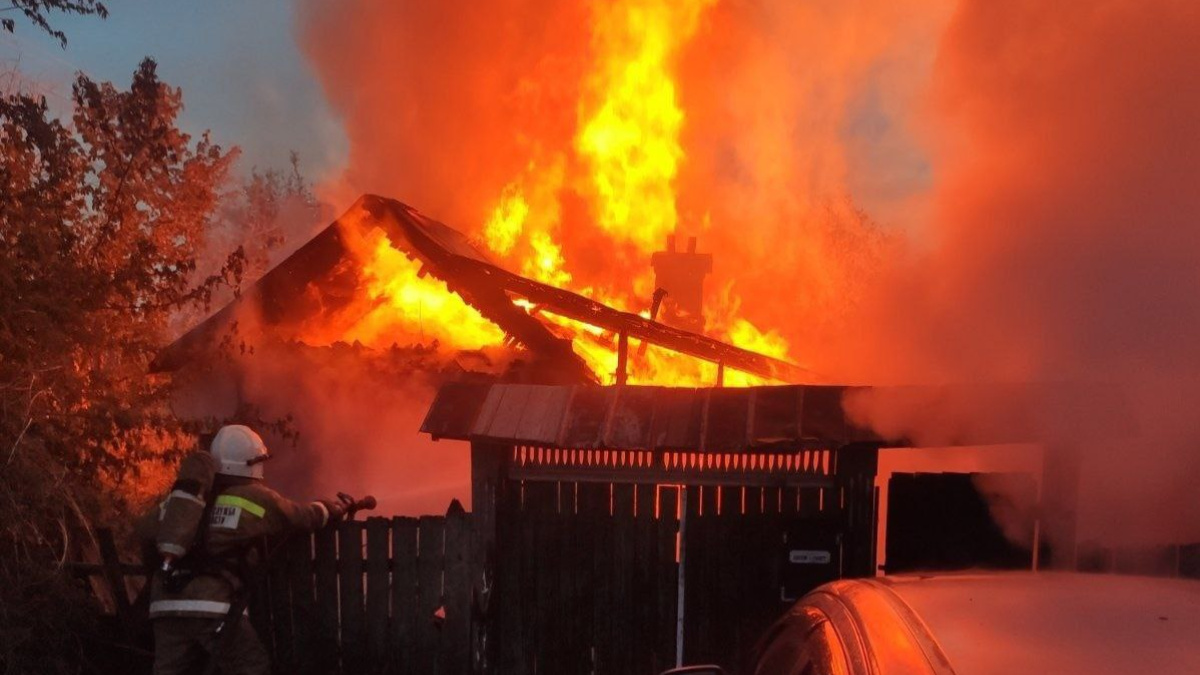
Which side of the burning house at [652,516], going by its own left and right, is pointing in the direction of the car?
front

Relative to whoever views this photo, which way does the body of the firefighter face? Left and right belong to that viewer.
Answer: facing away from the viewer and to the right of the viewer

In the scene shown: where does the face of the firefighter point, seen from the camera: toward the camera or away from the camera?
away from the camera

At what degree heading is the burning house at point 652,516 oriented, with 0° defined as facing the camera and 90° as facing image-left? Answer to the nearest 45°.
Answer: approximately 0°

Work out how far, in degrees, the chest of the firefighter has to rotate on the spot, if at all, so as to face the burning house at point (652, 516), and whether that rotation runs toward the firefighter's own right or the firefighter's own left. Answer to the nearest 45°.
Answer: approximately 45° to the firefighter's own right

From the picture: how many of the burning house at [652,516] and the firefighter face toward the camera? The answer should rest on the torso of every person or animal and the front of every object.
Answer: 1
